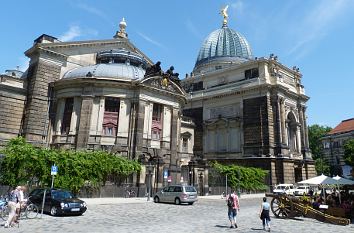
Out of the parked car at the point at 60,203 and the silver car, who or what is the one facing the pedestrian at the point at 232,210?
the parked car

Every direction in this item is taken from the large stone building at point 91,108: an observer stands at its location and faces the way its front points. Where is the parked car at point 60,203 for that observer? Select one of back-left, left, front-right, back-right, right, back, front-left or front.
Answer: front-right

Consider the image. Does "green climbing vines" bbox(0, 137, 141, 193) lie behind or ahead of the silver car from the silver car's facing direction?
ahead

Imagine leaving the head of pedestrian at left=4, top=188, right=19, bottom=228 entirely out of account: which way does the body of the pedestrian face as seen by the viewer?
to the viewer's right

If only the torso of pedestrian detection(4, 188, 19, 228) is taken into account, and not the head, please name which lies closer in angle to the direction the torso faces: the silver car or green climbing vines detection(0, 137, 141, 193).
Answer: the silver car

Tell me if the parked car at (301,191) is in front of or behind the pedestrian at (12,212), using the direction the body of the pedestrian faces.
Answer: in front

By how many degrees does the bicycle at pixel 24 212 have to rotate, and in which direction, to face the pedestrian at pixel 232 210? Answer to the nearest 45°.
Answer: approximately 45° to its right

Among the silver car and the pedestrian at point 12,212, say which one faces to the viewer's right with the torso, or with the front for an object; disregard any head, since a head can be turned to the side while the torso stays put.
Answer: the pedestrian

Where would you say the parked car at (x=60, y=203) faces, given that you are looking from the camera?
facing the viewer and to the right of the viewer

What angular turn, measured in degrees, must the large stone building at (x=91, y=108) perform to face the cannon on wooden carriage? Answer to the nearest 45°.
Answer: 0° — it already faces it

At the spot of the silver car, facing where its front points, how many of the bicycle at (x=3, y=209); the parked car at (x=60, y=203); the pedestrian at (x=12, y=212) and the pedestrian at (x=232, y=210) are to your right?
0

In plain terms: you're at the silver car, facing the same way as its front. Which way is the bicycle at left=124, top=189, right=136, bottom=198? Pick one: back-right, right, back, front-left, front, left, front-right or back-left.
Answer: front

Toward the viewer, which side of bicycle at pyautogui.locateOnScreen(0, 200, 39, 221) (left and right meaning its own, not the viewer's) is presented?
right

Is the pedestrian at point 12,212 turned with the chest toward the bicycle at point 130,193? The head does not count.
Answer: no
